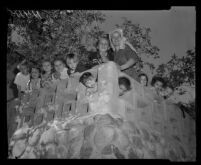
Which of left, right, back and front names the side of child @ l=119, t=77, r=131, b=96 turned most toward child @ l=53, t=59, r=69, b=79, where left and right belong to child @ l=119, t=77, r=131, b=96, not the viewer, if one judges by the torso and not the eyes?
right

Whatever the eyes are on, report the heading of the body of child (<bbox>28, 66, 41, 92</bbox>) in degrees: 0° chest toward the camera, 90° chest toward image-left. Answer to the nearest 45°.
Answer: approximately 0°

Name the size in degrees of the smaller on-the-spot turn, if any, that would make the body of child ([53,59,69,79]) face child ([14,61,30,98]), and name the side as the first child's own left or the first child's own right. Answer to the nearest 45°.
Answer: approximately 90° to the first child's own right

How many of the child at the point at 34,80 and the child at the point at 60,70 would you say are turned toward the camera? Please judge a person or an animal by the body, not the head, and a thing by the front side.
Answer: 2

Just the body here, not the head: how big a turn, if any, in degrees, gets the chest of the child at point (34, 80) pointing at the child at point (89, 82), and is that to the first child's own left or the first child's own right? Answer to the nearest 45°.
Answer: approximately 45° to the first child's own left

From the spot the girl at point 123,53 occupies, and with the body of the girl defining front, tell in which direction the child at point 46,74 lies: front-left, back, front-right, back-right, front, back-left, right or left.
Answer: front-right
